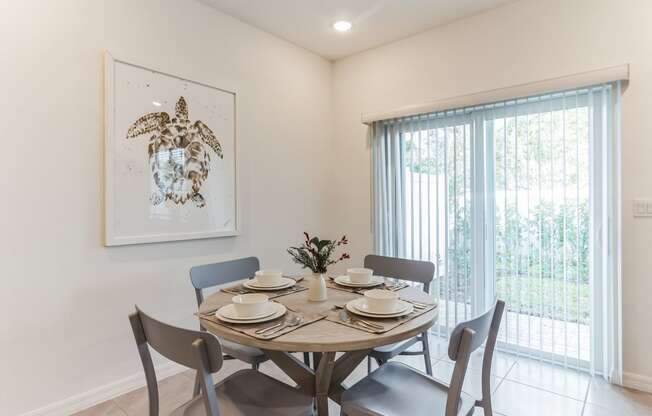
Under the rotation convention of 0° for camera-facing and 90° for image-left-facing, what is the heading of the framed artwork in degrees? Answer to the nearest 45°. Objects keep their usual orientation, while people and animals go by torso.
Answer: approximately 315°

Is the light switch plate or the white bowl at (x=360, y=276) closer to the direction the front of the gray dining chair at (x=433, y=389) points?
the white bowl

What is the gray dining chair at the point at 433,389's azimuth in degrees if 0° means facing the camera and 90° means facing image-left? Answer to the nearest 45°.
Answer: approximately 135°

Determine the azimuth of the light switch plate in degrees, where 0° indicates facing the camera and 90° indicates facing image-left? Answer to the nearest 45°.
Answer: approximately 0°

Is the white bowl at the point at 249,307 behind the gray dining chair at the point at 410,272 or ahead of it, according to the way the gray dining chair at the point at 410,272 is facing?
ahead

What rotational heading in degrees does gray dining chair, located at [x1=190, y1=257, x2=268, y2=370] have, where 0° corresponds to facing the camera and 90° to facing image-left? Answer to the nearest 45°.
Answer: approximately 315°

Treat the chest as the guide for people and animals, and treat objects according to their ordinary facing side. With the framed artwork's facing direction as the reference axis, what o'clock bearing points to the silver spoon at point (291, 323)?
The silver spoon is roughly at 1 o'clock from the framed artwork.

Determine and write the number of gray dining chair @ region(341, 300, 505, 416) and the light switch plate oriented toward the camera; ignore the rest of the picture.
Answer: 1

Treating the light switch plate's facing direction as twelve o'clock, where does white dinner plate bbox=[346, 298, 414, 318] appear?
The white dinner plate is roughly at 1 o'clock from the light switch plate.

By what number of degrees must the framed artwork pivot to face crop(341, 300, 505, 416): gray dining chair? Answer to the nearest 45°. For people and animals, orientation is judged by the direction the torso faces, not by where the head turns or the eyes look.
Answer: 0° — it already faces it

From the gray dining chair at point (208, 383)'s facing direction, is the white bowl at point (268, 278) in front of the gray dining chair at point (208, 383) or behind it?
in front

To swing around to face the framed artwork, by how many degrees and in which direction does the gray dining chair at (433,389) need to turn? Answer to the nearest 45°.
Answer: approximately 45° to its left

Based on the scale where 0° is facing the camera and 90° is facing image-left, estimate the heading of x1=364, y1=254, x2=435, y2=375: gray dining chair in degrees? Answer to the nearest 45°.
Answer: approximately 45°

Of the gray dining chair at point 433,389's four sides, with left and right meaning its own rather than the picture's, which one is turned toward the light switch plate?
right
